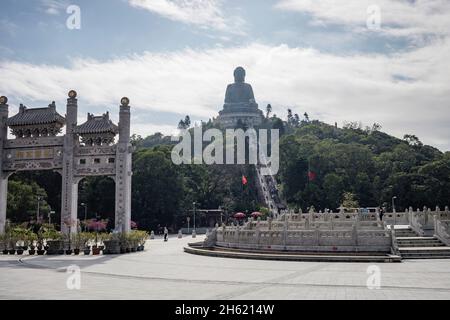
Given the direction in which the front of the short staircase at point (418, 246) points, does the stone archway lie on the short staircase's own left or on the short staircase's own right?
on the short staircase's own right

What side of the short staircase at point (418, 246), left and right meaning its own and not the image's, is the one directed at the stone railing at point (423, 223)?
back

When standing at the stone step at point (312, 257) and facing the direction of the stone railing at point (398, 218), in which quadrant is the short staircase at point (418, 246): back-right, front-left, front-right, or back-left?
front-right

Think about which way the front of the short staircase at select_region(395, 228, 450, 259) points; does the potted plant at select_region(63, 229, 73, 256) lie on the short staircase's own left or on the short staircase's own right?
on the short staircase's own right

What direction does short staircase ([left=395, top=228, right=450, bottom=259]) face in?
toward the camera

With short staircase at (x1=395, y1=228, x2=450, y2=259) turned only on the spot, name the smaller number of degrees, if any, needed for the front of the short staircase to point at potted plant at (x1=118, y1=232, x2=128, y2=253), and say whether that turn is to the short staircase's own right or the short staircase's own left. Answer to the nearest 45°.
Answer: approximately 90° to the short staircase's own right

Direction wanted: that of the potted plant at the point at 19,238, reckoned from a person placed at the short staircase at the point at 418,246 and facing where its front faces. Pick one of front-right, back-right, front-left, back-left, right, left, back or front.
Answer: right

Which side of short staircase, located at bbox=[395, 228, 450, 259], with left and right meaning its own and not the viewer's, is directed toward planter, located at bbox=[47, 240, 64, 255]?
right

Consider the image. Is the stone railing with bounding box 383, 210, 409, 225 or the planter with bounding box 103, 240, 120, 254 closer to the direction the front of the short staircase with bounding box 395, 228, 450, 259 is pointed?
the planter

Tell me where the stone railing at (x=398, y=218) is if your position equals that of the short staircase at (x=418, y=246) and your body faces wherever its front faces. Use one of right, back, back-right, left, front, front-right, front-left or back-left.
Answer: back

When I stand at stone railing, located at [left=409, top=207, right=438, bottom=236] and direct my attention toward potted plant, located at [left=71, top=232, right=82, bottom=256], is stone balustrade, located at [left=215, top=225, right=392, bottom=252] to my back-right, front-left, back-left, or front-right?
front-left

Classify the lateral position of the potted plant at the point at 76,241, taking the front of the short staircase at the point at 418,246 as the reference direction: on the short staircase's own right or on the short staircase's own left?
on the short staircase's own right
